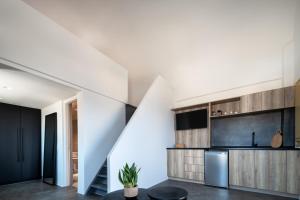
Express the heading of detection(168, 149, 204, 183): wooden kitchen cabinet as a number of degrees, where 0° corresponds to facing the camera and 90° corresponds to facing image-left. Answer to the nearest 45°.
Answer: approximately 45°

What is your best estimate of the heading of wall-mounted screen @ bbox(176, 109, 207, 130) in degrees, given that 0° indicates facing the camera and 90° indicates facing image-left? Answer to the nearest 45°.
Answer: approximately 45°
